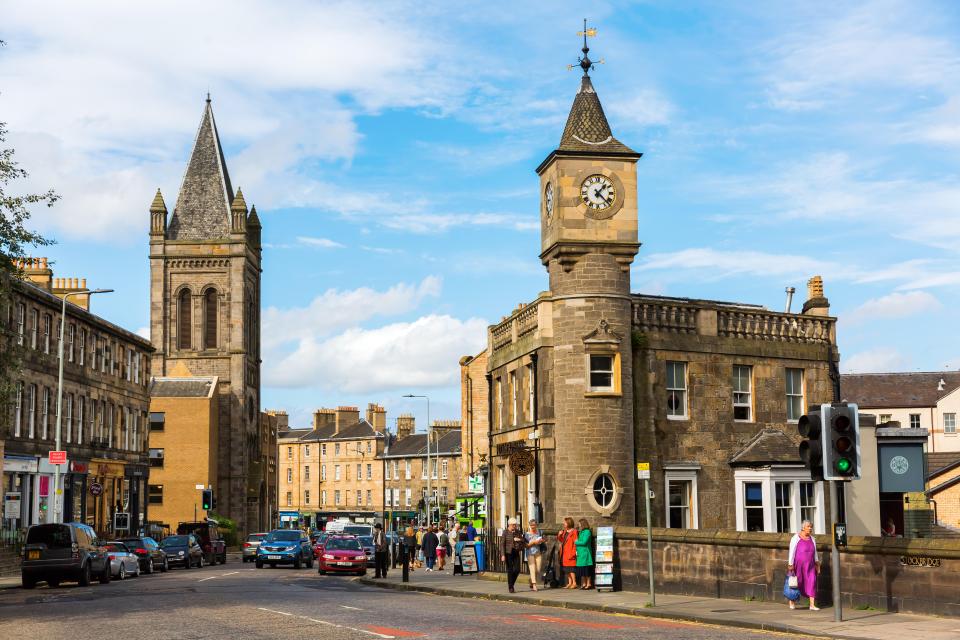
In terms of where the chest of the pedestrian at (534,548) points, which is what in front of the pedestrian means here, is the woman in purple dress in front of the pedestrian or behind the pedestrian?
in front

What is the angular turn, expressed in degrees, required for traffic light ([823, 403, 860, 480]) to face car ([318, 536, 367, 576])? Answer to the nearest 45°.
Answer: approximately 135° to its right

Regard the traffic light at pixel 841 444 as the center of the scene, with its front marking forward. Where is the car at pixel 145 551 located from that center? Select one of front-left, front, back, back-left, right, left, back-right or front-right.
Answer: back-right

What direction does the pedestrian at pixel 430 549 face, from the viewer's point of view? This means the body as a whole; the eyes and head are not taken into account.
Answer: away from the camera

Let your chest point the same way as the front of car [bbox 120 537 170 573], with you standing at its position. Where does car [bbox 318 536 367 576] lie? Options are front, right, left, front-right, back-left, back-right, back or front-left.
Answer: right

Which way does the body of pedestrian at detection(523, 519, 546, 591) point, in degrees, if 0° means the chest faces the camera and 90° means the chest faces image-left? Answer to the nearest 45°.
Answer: approximately 0°

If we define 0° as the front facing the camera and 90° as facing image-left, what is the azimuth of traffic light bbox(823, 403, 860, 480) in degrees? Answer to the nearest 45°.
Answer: approximately 0°
